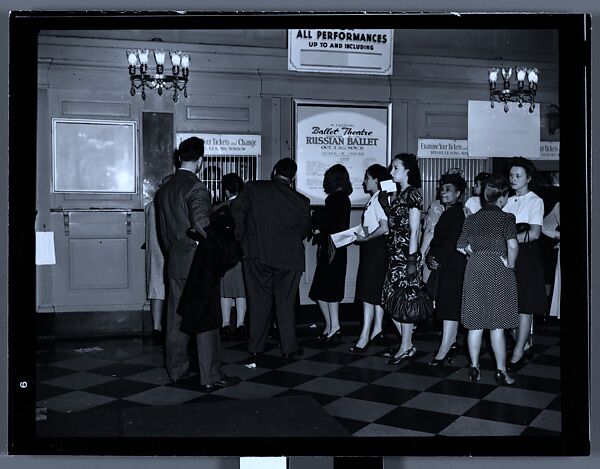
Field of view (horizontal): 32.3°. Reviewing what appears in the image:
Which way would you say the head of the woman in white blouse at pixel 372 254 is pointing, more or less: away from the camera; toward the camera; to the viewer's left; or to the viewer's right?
to the viewer's left

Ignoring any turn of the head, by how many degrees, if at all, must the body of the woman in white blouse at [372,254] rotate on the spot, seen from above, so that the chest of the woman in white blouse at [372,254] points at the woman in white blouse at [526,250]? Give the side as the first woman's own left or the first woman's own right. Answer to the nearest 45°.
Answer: approximately 135° to the first woman's own left

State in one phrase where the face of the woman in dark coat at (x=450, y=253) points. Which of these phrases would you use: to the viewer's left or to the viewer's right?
to the viewer's left

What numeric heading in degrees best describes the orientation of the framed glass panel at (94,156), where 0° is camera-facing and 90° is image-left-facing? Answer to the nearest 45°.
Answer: approximately 0°

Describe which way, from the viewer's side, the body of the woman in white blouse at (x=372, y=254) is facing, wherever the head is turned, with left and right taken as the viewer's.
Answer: facing to the left of the viewer
